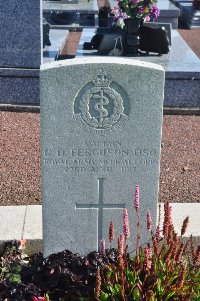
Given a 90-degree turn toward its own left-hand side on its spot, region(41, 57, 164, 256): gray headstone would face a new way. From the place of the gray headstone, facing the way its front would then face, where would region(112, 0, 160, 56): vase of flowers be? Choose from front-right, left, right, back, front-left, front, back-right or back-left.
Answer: left

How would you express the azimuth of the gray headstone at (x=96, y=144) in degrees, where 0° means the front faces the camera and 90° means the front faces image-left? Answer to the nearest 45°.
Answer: approximately 0°

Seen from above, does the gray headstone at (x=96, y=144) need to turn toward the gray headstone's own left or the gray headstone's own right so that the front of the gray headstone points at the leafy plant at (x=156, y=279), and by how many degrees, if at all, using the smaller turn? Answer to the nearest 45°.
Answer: approximately 45° to the gray headstone's own left
